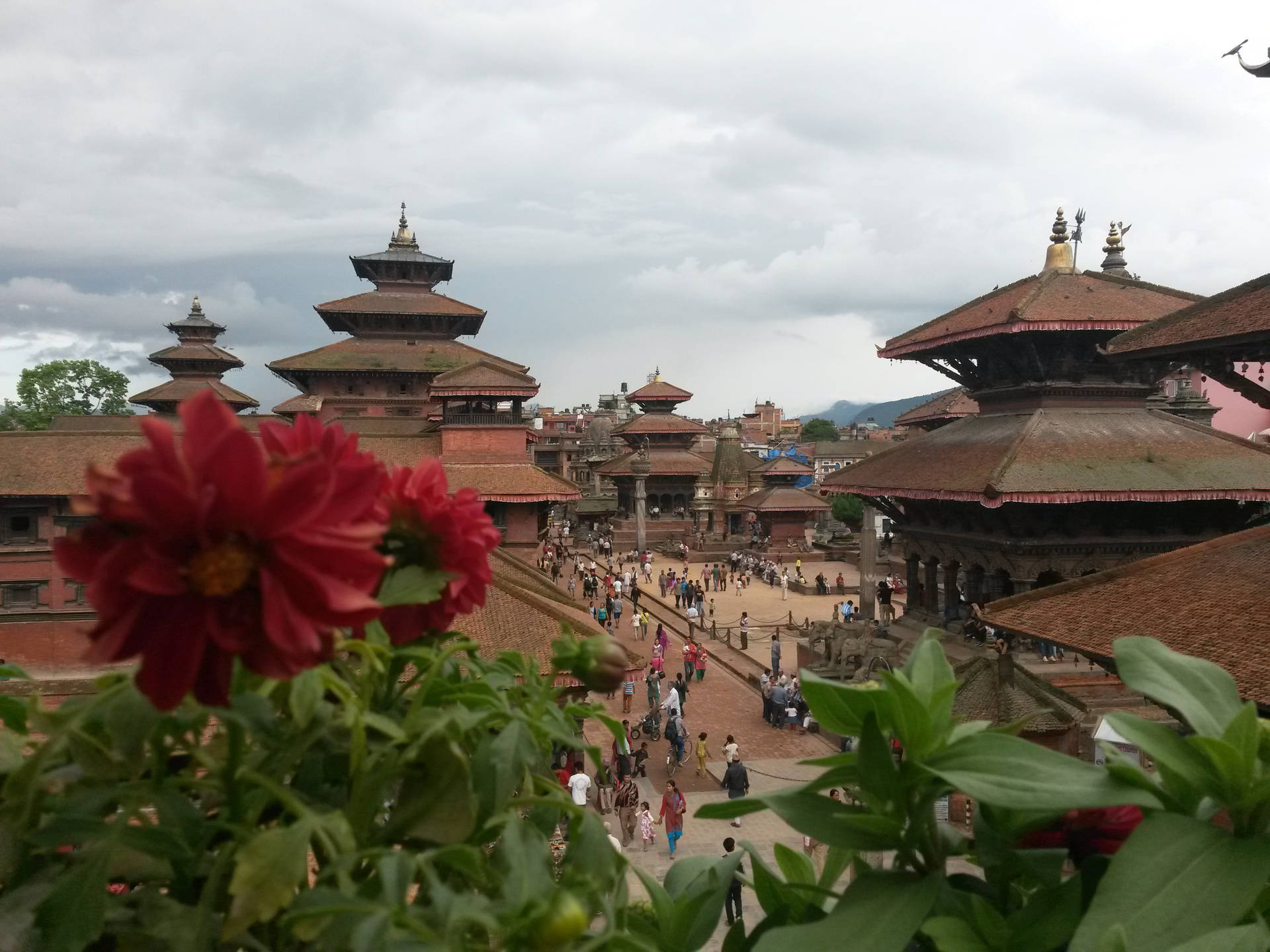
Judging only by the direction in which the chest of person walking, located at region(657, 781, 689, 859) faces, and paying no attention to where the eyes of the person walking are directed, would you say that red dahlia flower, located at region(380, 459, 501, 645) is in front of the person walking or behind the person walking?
in front

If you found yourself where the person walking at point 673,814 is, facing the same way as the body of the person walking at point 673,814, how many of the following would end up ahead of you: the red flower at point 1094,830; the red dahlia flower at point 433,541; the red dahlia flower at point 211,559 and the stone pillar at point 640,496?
3

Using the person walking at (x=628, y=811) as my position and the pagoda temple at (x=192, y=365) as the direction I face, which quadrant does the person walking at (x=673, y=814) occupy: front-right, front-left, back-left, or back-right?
back-right

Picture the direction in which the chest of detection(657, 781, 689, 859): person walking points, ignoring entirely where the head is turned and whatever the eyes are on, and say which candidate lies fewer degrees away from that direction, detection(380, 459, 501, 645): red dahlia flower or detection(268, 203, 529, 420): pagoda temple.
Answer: the red dahlia flower

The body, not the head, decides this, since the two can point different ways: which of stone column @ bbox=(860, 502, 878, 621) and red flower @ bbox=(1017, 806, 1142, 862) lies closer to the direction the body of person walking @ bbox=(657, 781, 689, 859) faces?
the red flower

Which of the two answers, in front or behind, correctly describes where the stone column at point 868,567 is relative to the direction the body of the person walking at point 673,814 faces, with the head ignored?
behind

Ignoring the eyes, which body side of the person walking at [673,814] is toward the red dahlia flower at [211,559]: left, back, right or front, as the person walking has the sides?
front

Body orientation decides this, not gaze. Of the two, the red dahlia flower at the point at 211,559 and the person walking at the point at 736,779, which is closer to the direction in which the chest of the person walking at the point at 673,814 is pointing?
the red dahlia flower

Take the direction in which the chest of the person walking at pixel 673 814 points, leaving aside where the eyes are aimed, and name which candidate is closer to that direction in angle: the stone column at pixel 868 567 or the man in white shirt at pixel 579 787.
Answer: the man in white shirt

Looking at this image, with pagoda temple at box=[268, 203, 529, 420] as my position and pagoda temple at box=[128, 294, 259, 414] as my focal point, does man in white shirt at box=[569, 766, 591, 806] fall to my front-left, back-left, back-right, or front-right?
back-left

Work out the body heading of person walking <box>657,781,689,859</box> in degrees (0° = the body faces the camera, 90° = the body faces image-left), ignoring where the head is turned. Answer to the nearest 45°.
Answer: approximately 0°
